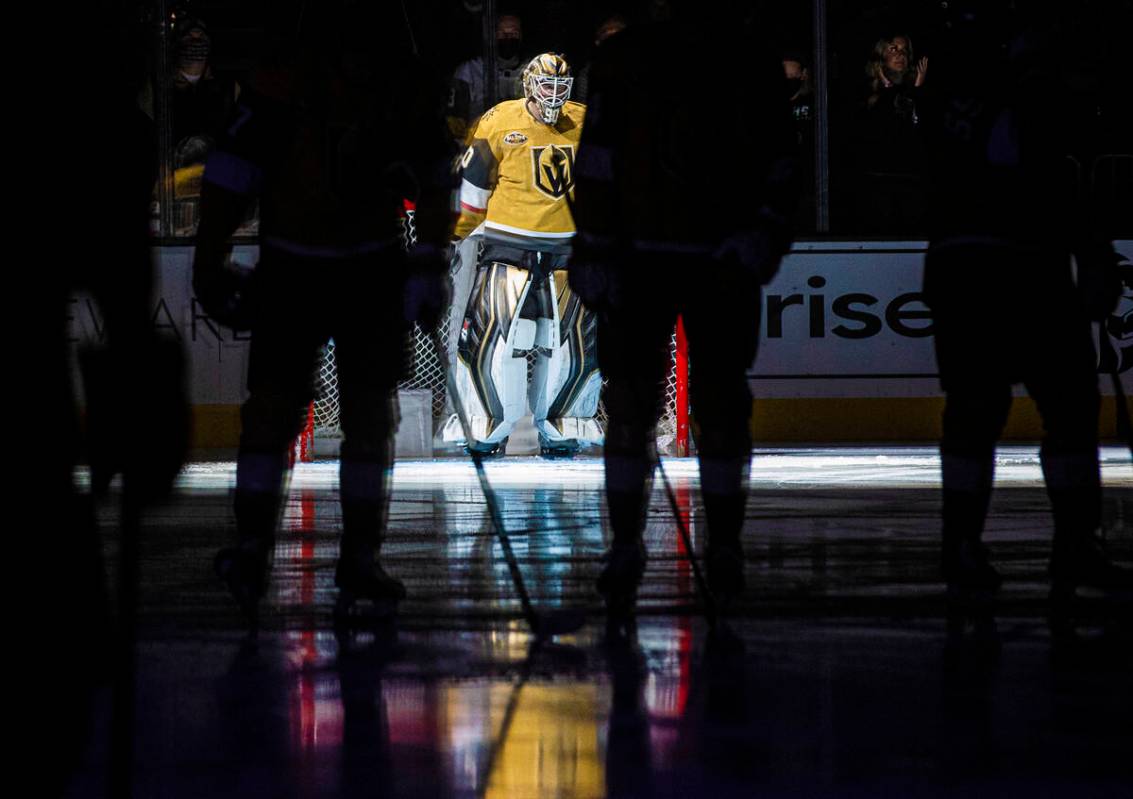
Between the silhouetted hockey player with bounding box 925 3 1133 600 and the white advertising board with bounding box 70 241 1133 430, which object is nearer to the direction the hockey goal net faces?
the silhouetted hockey player

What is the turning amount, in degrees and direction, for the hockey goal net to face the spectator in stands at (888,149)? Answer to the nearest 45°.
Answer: approximately 90° to its left

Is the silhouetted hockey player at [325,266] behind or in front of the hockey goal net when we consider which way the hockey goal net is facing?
in front

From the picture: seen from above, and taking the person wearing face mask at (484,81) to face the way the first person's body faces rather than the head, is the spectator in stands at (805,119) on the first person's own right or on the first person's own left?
on the first person's own left

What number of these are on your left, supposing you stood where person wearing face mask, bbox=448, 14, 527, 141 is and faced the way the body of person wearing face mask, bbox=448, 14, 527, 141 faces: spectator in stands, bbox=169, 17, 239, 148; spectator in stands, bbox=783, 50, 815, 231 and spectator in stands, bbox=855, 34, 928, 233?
2

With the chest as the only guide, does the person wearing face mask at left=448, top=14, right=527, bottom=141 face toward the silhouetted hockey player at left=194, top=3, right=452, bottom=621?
yes

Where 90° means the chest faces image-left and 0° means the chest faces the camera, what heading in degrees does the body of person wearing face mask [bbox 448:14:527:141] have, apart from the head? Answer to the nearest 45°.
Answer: approximately 0°
